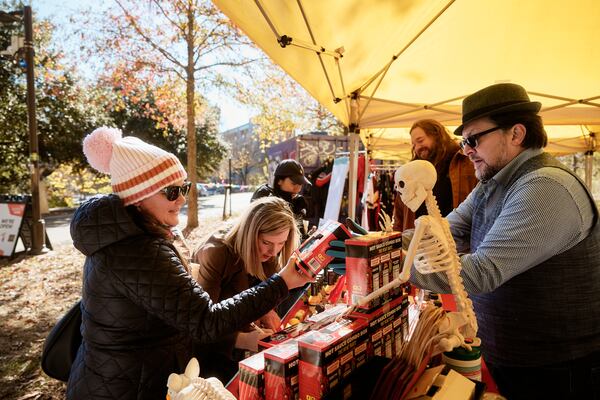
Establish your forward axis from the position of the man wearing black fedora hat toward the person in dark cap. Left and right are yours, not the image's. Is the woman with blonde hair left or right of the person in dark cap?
left

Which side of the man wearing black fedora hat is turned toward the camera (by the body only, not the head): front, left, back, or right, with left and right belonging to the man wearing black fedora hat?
left

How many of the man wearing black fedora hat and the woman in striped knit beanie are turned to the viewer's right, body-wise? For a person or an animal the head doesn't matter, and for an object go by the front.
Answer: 1

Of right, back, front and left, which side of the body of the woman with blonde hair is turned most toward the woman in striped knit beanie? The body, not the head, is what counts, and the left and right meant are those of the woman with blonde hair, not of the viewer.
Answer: right

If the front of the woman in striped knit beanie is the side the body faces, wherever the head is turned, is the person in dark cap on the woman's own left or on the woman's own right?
on the woman's own left

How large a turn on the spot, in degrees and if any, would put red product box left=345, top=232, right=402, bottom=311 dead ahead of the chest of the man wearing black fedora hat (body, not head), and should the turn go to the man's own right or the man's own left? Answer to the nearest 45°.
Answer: approximately 45° to the man's own left

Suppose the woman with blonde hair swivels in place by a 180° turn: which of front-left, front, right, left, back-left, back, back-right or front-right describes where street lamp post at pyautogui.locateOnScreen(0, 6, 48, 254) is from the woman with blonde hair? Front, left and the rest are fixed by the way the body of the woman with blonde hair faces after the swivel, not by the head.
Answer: front

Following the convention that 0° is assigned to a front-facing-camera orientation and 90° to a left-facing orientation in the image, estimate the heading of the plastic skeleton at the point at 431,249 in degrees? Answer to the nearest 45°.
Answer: approximately 90°

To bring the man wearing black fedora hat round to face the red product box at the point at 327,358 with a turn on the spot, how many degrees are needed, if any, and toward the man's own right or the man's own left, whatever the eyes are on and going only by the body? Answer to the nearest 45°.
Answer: approximately 45° to the man's own left

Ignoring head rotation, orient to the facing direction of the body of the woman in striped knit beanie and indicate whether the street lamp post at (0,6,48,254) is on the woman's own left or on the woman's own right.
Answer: on the woman's own left

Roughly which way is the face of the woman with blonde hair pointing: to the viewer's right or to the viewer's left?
to the viewer's right

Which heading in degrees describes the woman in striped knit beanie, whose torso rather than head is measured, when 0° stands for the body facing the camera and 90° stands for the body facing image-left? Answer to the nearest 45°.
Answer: approximately 270°

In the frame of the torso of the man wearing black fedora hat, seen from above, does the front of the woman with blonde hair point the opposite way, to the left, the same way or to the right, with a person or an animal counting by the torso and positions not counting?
the opposite way

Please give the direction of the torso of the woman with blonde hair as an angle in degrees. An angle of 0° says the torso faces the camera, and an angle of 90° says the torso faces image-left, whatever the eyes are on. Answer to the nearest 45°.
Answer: approximately 315°
